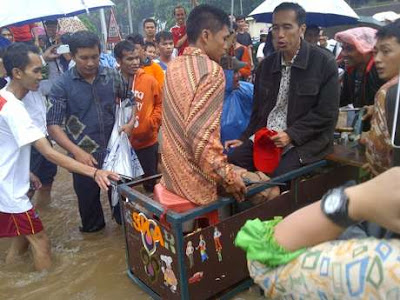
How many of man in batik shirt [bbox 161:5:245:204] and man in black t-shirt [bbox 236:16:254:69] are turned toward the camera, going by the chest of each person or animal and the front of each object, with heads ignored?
1

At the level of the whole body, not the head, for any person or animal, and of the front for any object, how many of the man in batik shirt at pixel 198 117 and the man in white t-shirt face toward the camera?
0

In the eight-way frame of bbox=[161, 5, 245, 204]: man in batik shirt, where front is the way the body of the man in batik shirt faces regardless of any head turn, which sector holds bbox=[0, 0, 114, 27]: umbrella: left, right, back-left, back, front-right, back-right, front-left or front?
left

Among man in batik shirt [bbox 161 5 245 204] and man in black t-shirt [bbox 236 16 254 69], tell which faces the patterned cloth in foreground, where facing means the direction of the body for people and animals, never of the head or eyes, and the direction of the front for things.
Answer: the man in black t-shirt

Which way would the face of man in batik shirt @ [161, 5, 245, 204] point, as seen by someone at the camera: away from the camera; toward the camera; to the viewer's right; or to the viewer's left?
to the viewer's right

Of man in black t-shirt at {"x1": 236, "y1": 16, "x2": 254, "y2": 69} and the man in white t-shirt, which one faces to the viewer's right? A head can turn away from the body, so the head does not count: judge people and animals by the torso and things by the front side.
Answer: the man in white t-shirt

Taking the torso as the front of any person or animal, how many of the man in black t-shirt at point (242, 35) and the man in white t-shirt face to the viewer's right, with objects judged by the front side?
1

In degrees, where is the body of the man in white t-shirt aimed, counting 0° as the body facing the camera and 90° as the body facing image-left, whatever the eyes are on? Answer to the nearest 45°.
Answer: approximately 270°

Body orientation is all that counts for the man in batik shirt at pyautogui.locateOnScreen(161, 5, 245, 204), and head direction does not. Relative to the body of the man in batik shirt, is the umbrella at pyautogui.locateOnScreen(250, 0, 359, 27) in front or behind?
in front

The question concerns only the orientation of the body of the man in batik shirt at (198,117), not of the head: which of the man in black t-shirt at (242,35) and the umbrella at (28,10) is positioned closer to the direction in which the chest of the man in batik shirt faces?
the man in black t-shirt

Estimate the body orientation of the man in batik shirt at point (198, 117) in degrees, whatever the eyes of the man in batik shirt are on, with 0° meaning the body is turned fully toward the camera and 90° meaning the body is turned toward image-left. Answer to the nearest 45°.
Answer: approximately 225°

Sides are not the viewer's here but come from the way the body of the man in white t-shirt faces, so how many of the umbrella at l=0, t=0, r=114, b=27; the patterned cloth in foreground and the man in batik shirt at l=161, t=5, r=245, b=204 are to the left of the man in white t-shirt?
1
